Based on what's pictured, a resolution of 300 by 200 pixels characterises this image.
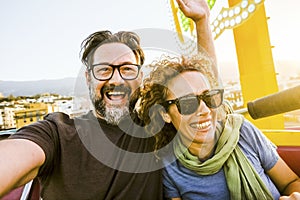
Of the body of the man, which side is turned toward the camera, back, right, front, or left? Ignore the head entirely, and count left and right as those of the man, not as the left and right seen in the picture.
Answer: front

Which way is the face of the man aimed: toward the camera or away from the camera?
toward the camera

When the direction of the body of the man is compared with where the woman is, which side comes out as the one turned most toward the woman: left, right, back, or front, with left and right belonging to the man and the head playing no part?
left

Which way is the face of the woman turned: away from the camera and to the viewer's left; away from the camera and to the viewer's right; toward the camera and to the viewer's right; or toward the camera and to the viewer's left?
toward the camera and to the viewer's right
